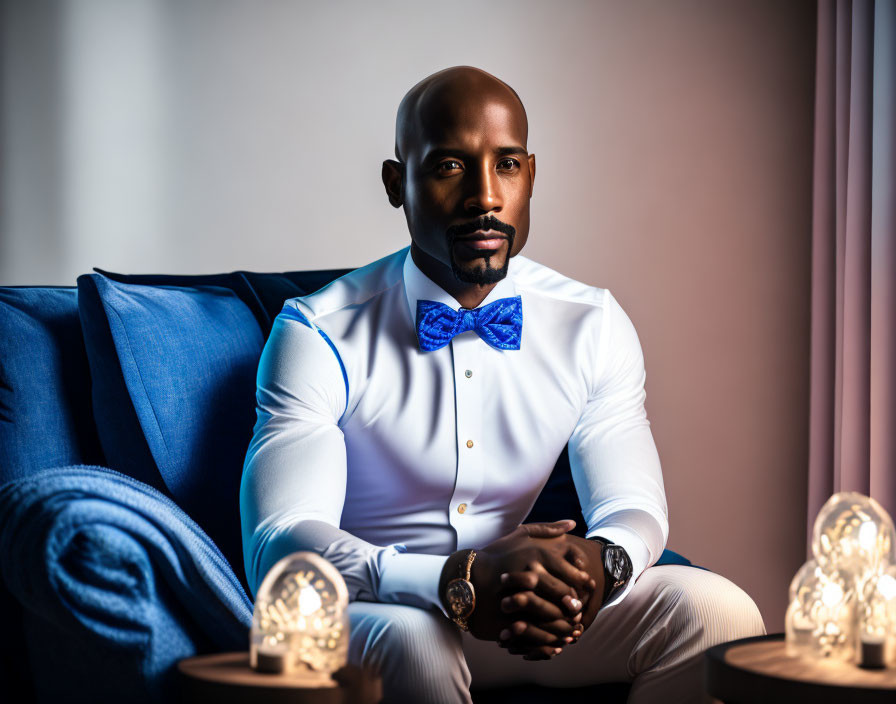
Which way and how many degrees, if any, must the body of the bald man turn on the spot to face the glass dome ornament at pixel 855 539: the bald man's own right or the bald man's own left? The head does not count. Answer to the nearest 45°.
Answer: approximately 45° to the bald man's own left

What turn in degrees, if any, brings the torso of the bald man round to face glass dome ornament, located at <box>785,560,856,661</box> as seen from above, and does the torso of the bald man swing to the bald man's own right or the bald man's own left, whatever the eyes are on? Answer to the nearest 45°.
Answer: approximately 45° to the bald man's own left

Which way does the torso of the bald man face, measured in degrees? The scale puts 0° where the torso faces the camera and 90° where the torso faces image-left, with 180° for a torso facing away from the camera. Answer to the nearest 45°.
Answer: approximately 0°

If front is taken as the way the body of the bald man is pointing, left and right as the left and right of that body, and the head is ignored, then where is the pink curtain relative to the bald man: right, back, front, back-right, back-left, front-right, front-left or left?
back-left

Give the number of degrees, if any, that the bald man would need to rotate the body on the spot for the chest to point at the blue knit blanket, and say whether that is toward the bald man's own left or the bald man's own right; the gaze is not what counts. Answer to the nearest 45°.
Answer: approximately 45° to the bald man's own right

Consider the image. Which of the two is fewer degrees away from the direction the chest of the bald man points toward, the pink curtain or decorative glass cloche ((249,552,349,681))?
the decorative glass cloche
